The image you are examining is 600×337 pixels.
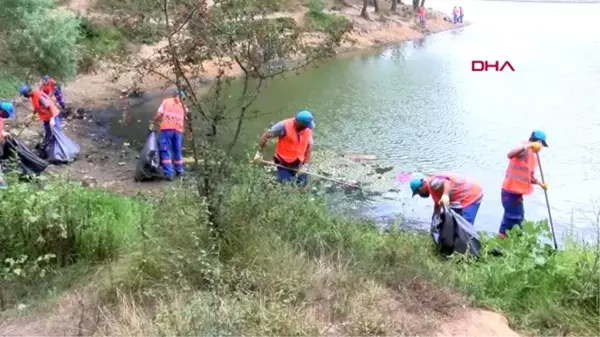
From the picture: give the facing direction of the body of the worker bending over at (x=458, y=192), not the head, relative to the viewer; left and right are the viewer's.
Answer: facing to the left of the viewer

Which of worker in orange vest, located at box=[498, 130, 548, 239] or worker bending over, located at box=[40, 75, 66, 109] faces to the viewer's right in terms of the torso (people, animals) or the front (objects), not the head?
the worker in orange vest

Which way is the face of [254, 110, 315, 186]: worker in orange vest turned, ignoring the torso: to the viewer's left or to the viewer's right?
to the viewer's right

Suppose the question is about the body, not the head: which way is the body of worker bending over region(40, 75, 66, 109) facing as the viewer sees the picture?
to the viewer's left

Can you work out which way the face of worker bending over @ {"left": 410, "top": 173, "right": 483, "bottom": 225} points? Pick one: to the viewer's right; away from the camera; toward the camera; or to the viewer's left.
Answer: to the viewer's left

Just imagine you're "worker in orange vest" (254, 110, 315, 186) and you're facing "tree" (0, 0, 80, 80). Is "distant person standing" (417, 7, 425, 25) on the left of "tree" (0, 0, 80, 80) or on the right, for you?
right

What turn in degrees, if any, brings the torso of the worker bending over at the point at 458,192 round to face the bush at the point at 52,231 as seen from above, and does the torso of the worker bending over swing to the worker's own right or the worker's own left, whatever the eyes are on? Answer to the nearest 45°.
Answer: approximately 45° to the worker's own left

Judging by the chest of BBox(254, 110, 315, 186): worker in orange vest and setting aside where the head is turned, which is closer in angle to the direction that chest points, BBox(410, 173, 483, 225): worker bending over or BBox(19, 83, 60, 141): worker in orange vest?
the worker bending over

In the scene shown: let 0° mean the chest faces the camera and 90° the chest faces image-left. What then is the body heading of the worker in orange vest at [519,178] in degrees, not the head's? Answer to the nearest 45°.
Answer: approximately 270°

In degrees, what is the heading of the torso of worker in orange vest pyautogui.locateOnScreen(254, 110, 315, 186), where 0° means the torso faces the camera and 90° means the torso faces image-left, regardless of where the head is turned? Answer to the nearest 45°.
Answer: approximately 315°
